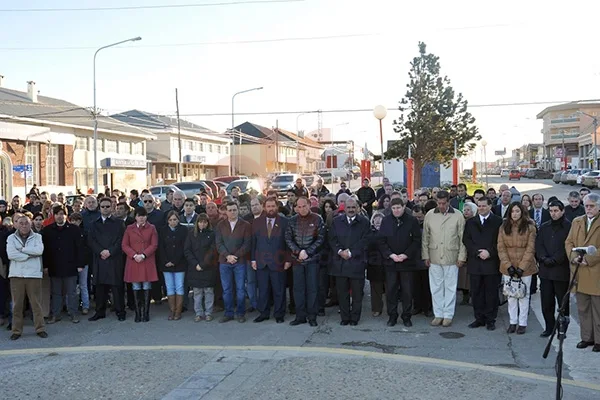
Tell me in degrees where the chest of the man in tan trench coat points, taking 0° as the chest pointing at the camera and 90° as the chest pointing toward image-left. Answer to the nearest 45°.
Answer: approximately 45°

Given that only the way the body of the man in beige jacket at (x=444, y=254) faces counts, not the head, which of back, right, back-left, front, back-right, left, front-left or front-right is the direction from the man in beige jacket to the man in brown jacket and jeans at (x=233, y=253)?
right

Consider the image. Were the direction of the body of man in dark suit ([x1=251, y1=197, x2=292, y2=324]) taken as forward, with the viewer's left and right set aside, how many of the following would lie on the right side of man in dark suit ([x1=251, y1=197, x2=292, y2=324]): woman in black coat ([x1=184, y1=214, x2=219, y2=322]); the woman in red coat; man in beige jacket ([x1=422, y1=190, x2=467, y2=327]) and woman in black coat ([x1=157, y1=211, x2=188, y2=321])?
3

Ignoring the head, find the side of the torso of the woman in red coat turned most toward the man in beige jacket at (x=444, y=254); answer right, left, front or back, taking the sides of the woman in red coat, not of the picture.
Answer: left

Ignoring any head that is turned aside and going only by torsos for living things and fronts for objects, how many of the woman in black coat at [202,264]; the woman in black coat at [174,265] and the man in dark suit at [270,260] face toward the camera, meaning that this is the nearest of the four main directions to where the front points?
3

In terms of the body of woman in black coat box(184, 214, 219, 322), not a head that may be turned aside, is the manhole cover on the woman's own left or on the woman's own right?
on the woman's own left

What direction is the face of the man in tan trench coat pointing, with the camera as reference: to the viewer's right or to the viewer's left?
to the viewer's left

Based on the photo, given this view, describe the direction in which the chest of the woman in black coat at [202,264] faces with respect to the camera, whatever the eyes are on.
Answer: toward the camera

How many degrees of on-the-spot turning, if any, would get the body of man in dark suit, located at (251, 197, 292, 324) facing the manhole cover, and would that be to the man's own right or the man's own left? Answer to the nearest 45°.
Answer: approximately 45° to the man's own left

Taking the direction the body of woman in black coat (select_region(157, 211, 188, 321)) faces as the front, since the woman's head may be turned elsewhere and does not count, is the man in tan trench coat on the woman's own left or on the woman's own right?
on the woman's own left

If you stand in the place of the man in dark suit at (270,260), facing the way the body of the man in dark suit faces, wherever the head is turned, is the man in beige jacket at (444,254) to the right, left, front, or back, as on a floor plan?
left

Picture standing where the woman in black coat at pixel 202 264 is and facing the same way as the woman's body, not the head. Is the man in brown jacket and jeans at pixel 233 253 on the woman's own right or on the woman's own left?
on the woman's own left
